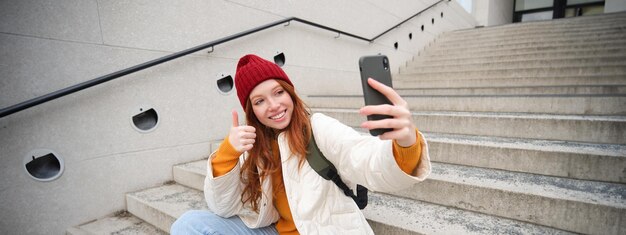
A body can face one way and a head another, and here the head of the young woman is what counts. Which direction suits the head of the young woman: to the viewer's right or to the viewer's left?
to the viewer's right

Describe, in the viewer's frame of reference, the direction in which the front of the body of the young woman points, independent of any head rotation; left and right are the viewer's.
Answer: facing the viewer and to the left of the viewer
